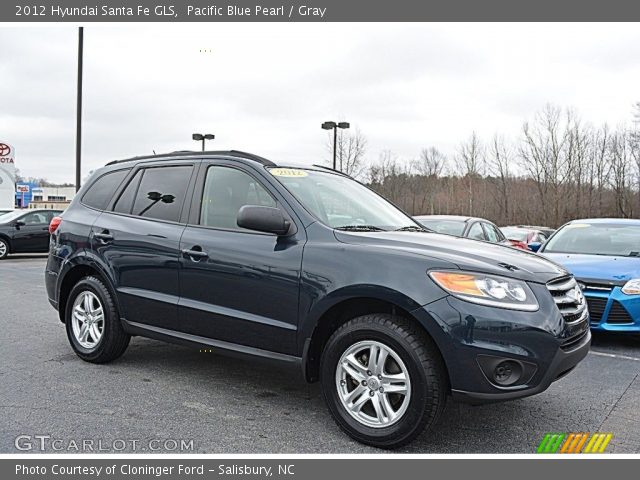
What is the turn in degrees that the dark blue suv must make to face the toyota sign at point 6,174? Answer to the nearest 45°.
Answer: approximately 180°

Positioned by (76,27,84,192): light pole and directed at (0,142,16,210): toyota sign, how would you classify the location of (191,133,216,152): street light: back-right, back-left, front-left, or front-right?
front-right

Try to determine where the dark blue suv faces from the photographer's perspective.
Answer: facing the viewer and to the right of the viewer

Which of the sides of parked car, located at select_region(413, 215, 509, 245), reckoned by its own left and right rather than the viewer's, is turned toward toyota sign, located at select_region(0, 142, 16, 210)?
right

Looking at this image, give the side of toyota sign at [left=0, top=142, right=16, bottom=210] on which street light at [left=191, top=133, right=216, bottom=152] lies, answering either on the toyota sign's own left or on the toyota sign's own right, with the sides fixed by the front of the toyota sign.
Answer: on the toyota sign's own left

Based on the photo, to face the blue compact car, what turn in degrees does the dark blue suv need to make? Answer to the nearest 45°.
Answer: approximately 90° to its left

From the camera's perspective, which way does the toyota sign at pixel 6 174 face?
toward the camera

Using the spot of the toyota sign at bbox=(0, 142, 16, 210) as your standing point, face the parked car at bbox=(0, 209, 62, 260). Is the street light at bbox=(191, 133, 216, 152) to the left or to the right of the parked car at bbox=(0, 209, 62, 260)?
left

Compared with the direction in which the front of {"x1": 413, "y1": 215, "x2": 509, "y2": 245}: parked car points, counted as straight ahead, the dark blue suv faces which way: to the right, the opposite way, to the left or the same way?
to the left

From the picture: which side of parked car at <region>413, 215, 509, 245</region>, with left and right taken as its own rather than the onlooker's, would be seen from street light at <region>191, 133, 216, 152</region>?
right

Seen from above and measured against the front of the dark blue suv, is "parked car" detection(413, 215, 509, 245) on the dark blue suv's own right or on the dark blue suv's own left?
on the dark blue suv's own left

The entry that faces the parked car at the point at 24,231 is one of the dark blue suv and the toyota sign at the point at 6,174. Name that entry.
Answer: the toyota sign

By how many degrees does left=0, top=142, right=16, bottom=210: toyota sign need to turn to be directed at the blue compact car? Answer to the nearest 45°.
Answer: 0° — it already faces it

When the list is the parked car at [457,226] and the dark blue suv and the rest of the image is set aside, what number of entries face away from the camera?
0
